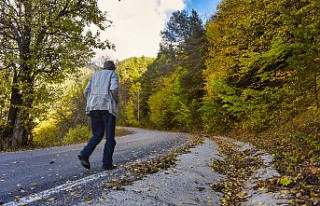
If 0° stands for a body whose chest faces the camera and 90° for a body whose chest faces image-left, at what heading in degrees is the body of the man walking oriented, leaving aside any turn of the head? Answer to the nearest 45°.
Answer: approximately 225°

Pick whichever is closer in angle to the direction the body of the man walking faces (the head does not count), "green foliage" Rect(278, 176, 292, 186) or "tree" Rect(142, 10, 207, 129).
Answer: the tree

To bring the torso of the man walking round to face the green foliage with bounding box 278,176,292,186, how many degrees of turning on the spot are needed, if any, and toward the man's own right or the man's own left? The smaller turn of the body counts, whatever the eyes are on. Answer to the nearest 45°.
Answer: approximately 90° to the man's own right
